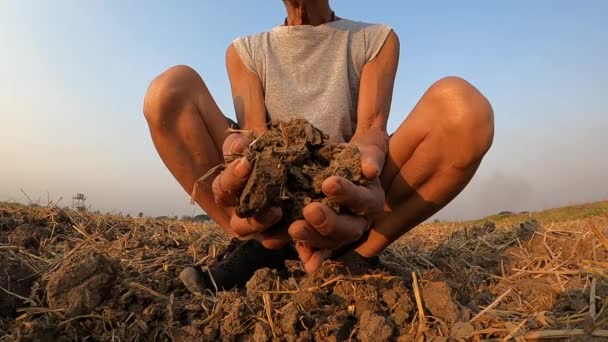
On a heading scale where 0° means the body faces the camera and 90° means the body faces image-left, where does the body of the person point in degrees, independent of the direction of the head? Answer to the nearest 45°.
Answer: approximately 0°

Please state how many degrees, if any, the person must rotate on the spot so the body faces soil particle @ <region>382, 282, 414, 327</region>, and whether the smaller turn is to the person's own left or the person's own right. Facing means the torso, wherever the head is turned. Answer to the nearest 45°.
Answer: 0° — they already face it

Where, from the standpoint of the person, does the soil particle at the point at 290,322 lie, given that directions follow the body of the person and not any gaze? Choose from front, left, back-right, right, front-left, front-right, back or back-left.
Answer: front

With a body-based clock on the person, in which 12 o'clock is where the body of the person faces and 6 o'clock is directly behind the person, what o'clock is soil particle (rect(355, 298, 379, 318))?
The soil particle is roughly at 12 o'clock from the person.

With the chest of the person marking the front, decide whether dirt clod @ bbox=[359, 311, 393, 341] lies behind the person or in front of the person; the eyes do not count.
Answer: in front

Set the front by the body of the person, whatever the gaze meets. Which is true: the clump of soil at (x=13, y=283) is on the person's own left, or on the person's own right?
on the person's own right

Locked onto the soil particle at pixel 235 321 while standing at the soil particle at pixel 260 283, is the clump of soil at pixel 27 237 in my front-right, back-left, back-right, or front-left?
back-right

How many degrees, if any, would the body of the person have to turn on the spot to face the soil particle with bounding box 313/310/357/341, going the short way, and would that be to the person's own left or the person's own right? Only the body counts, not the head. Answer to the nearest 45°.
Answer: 0° — they already face it

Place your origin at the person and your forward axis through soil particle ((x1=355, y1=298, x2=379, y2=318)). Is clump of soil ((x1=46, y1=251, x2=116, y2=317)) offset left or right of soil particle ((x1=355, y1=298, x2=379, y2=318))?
right

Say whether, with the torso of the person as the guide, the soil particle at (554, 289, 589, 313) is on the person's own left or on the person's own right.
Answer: on the person's own left
